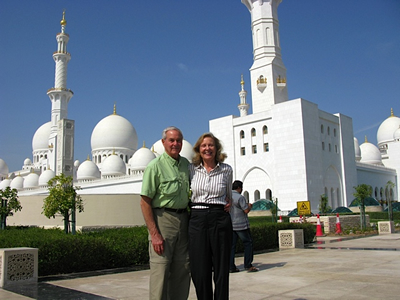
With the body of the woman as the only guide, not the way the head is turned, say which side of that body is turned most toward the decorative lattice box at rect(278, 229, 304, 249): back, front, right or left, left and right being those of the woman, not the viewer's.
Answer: back

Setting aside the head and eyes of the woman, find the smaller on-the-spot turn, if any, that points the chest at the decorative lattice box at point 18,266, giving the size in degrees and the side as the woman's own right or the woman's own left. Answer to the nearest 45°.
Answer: approximately 135° to the woman's own right

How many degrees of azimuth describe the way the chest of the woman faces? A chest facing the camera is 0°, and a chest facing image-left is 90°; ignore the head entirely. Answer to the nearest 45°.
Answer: approximately 0°

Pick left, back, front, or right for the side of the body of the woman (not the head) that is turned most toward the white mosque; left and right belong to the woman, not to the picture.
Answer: back

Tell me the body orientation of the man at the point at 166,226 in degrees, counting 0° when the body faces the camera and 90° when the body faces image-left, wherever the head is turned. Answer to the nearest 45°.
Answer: approximately 315°

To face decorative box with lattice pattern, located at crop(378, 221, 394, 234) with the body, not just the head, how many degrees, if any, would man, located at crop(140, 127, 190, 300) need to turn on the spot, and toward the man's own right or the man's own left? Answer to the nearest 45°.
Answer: approximately 90° to the man's own left

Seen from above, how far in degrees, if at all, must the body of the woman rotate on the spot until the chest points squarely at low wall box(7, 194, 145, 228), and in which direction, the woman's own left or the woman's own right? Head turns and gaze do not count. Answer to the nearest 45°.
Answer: approximately 180°

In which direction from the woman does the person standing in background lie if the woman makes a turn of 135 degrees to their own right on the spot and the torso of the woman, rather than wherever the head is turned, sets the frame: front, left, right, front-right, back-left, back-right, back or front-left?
front-right
